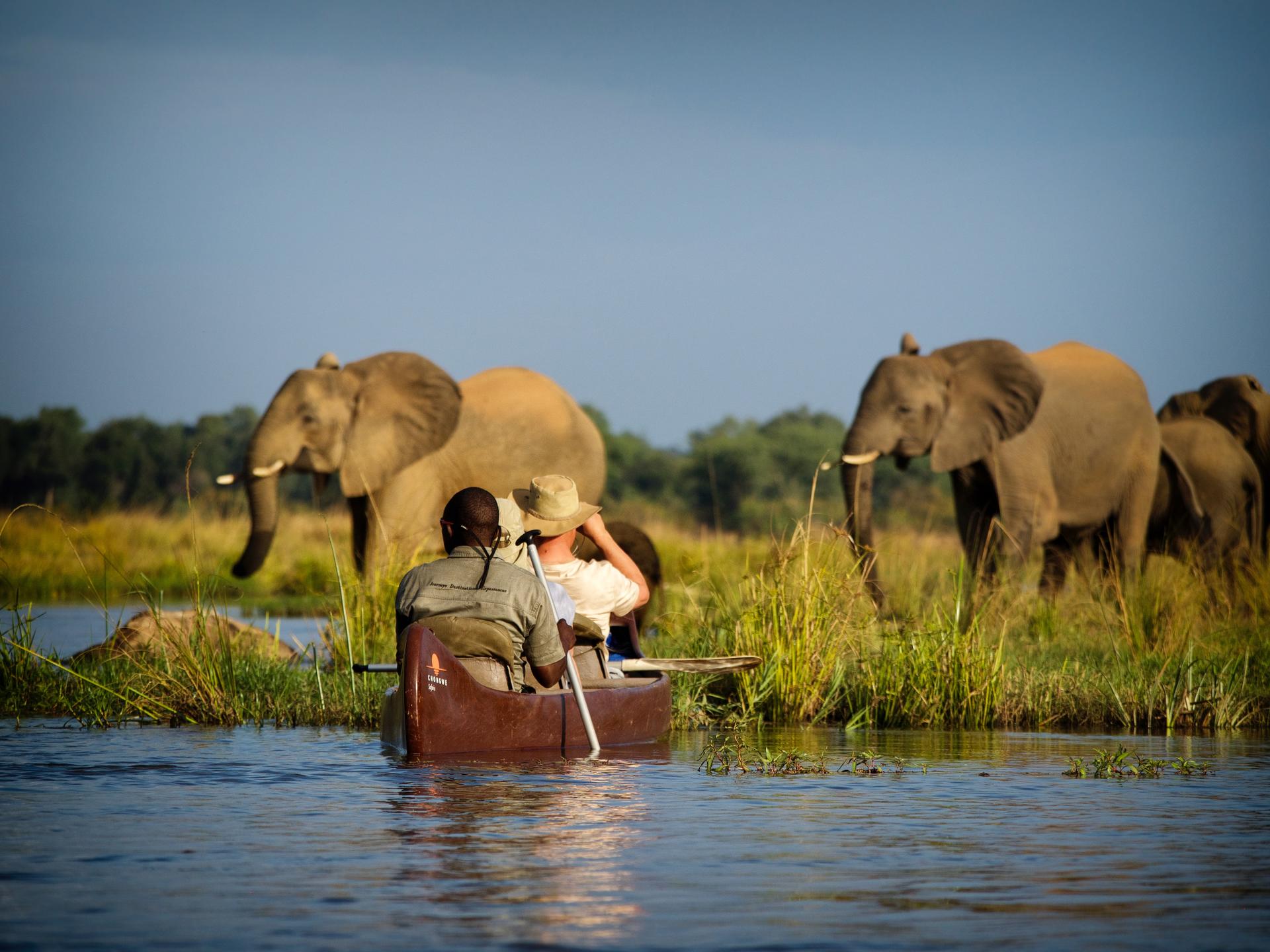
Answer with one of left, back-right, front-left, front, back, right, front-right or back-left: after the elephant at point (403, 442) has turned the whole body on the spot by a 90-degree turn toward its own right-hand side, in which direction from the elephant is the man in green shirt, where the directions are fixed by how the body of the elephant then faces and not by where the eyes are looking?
back

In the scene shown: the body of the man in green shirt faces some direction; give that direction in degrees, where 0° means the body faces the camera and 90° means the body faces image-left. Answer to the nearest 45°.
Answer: approximately 180°

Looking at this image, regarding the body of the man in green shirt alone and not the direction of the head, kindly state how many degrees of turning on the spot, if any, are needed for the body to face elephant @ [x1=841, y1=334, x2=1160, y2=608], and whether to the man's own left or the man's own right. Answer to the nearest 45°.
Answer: approximately 45° to the man's own right

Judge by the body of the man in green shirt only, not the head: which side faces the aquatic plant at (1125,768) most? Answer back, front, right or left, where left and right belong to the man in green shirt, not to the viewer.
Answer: right

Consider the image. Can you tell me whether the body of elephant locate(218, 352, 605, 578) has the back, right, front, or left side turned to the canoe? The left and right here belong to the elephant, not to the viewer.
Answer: left

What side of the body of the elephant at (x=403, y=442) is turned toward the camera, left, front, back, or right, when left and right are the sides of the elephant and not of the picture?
left

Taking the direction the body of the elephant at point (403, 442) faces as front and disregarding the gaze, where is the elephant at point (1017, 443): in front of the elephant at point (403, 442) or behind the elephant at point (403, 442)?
behind

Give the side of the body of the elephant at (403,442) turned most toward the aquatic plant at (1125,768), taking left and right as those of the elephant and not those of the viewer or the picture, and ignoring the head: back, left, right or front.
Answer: left
